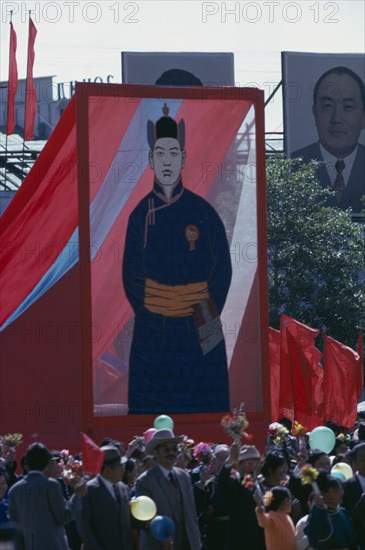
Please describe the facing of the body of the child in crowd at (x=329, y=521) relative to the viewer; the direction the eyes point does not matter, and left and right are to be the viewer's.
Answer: facing the viewer

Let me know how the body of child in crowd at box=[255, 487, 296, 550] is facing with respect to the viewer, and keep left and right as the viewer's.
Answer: facing away from the viewer and to the left of the viewer

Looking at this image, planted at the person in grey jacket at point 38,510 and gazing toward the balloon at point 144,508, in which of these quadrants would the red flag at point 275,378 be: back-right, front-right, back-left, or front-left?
front-left
